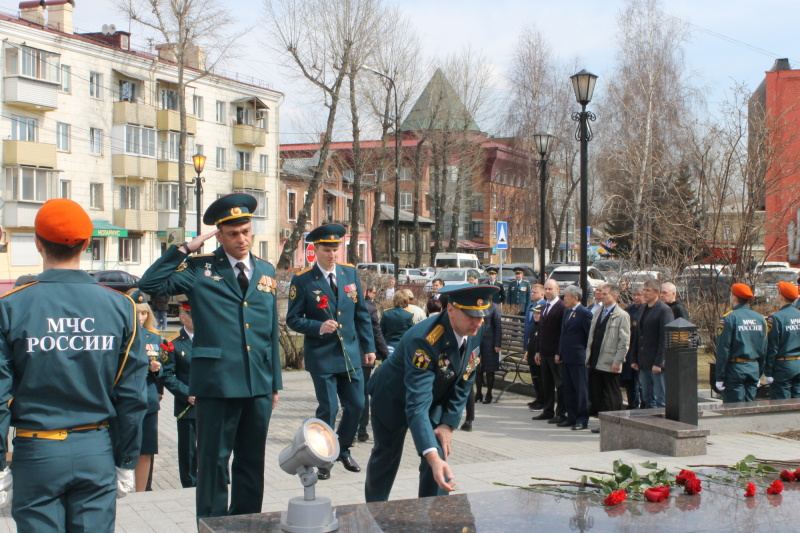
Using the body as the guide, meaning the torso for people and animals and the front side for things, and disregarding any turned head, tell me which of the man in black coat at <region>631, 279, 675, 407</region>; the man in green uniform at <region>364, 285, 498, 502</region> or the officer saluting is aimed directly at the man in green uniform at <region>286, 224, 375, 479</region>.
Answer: the man in black coat

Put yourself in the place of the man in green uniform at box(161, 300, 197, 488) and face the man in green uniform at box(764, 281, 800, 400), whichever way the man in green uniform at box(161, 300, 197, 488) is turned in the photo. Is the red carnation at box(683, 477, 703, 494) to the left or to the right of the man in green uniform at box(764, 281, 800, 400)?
right

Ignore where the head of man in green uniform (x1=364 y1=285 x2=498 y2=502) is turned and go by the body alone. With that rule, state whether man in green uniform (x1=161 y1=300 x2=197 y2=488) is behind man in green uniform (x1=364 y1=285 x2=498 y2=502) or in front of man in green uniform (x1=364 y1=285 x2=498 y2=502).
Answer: behind

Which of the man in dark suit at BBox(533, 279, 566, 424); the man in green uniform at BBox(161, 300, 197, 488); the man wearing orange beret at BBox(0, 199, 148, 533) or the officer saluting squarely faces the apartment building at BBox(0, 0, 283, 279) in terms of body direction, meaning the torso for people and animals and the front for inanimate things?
the man wearing orange beret

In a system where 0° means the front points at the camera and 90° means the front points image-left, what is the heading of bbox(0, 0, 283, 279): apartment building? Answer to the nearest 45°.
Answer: approximately 315°

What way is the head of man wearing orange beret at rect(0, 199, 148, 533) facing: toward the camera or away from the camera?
away from the camera

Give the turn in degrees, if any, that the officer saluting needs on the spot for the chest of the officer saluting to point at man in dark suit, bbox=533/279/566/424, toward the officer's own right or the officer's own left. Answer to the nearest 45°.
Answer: approximately 90° to the officer's own left

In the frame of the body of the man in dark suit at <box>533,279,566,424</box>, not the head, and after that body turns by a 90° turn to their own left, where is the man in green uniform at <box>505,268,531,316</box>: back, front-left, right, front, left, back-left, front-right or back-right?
back-left

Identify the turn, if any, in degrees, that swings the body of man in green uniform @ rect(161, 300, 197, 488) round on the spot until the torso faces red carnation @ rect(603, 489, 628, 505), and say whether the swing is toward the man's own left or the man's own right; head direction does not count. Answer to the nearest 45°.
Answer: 0° — they already face it

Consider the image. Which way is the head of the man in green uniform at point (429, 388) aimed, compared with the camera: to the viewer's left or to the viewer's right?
to the viewer's right

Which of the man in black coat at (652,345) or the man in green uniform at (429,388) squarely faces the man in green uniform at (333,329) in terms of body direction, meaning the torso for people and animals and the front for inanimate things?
the man in black coat
